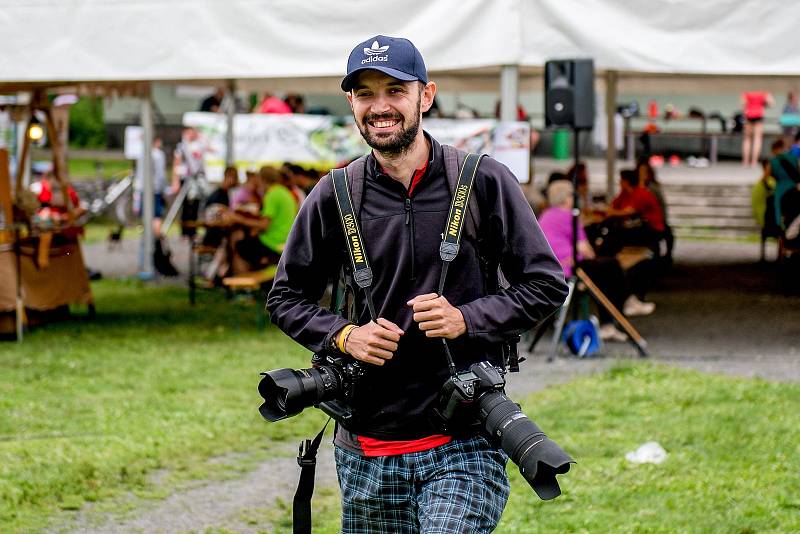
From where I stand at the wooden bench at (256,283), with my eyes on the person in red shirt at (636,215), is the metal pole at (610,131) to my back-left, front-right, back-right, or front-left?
front-left

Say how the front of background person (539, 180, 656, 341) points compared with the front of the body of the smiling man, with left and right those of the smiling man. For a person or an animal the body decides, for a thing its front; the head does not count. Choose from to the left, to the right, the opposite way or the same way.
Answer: to the left

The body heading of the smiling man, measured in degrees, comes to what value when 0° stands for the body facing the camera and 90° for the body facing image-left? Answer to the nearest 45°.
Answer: approximately 0°

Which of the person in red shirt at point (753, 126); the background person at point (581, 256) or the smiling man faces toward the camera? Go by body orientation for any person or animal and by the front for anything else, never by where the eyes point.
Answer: the smiling man

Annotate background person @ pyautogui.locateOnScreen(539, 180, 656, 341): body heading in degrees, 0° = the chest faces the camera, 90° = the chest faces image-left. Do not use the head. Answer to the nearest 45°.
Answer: approximately 270°

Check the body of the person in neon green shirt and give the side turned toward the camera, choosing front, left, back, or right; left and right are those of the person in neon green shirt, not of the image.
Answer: left

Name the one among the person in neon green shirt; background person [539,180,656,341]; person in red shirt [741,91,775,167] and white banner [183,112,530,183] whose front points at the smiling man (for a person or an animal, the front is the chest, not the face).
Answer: the white banner

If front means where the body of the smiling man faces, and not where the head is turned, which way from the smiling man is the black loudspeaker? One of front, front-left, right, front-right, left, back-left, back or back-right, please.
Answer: back

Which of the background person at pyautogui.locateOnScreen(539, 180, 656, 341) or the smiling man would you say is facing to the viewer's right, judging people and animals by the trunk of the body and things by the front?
the background person

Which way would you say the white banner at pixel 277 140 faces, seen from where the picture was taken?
facing the viewer
